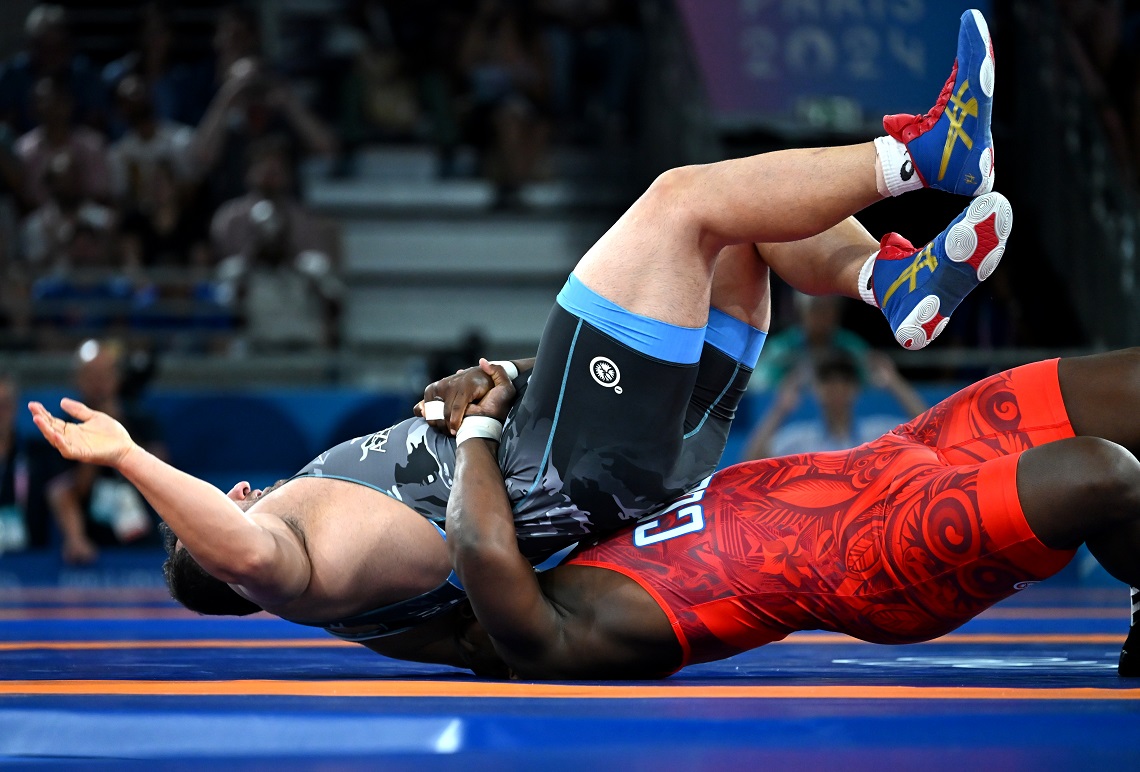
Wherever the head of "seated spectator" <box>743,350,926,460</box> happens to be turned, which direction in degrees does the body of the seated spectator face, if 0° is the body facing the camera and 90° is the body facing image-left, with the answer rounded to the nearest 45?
approximately 0°

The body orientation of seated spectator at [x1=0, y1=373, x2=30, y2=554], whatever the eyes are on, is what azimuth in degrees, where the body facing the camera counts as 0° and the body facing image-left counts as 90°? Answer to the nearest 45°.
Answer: approximately 0°

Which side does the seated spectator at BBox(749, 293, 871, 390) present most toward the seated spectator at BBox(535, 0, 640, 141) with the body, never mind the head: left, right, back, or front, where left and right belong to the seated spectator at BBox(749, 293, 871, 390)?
back

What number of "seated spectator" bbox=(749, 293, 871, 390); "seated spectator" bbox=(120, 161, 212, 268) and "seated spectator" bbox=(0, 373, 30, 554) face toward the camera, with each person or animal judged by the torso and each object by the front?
3

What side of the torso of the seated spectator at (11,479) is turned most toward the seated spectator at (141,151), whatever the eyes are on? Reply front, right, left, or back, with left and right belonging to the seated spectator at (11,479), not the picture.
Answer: back

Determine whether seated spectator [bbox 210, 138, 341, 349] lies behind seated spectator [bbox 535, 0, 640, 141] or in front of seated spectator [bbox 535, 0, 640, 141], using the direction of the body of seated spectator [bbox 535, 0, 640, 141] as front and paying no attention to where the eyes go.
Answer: in front

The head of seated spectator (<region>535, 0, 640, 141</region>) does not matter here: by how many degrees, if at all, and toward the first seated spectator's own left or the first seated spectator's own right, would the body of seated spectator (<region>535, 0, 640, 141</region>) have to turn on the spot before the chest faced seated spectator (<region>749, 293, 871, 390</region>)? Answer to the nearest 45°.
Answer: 0° — they already face them

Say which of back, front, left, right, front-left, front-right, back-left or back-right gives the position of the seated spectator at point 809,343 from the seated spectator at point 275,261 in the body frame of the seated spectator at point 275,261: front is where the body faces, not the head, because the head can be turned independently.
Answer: front-left

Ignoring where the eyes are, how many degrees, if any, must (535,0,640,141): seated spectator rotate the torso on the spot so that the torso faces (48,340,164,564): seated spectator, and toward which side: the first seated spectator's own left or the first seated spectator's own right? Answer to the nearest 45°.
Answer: approximately 45° to the first seated spectator's own right

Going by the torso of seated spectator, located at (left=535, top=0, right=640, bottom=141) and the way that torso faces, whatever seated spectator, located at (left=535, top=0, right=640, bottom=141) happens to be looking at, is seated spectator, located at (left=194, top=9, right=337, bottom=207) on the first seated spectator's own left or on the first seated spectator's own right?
on the first seated spectator's own right
